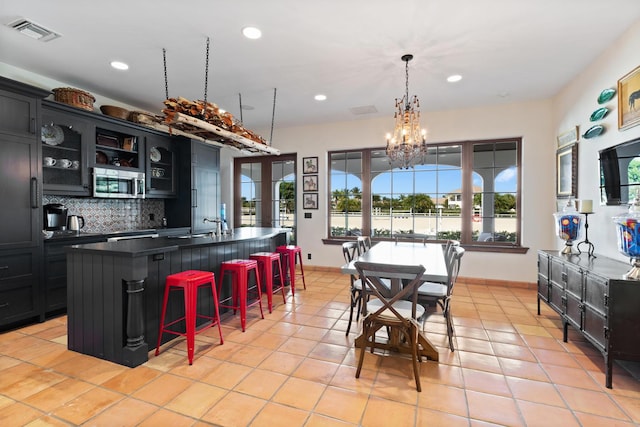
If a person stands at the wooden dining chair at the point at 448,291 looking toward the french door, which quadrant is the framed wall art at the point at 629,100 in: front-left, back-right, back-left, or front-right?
back-right

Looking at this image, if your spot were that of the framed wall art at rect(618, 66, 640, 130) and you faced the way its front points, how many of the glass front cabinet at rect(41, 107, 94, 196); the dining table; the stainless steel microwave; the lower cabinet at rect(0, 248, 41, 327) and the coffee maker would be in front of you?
5

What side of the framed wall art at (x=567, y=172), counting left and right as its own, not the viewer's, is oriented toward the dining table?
front

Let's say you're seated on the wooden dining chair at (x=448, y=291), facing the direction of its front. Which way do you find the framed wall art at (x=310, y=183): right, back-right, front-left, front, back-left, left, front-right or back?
front-right

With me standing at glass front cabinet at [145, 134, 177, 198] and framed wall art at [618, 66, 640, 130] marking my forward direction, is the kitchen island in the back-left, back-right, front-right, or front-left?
front-right

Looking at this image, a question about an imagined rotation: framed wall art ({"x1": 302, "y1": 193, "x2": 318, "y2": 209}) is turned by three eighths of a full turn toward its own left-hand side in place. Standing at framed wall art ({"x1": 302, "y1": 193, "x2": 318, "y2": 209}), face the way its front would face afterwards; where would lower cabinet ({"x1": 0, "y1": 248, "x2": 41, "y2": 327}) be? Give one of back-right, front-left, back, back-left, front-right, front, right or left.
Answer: back

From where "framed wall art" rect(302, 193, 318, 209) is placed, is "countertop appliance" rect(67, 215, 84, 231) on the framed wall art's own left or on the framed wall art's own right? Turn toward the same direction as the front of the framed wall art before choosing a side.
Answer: on the framed wall art's own right

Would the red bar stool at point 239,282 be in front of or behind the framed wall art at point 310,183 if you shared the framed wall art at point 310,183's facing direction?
in front

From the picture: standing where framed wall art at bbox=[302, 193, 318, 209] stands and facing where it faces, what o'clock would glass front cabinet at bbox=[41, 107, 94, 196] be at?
The glass front cabinet is roughly at 2 o'clock from the framed wall art.

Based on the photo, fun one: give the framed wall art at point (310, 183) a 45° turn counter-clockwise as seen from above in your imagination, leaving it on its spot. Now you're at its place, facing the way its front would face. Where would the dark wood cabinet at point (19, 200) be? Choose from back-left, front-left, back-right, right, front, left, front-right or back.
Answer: right

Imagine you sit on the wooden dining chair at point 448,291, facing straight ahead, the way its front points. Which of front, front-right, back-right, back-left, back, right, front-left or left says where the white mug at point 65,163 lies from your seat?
front

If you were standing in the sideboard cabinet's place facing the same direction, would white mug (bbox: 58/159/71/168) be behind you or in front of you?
in front

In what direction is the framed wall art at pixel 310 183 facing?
toward the camera

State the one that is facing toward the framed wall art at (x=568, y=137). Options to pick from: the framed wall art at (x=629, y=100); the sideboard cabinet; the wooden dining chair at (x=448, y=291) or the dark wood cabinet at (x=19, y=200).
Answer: the dark wood cabinet

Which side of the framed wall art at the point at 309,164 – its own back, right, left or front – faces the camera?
front

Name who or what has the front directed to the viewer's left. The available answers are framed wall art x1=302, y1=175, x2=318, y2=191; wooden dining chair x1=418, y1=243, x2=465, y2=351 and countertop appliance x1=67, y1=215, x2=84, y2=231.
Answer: the wooden dining chair

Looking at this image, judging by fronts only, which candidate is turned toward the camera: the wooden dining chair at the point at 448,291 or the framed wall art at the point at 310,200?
the framed wall art

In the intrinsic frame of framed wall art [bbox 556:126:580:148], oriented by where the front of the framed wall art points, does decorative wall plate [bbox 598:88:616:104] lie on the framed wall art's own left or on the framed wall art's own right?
on the framed wall art's own left

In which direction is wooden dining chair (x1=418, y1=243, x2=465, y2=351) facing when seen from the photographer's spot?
facing to the left of the viewer
